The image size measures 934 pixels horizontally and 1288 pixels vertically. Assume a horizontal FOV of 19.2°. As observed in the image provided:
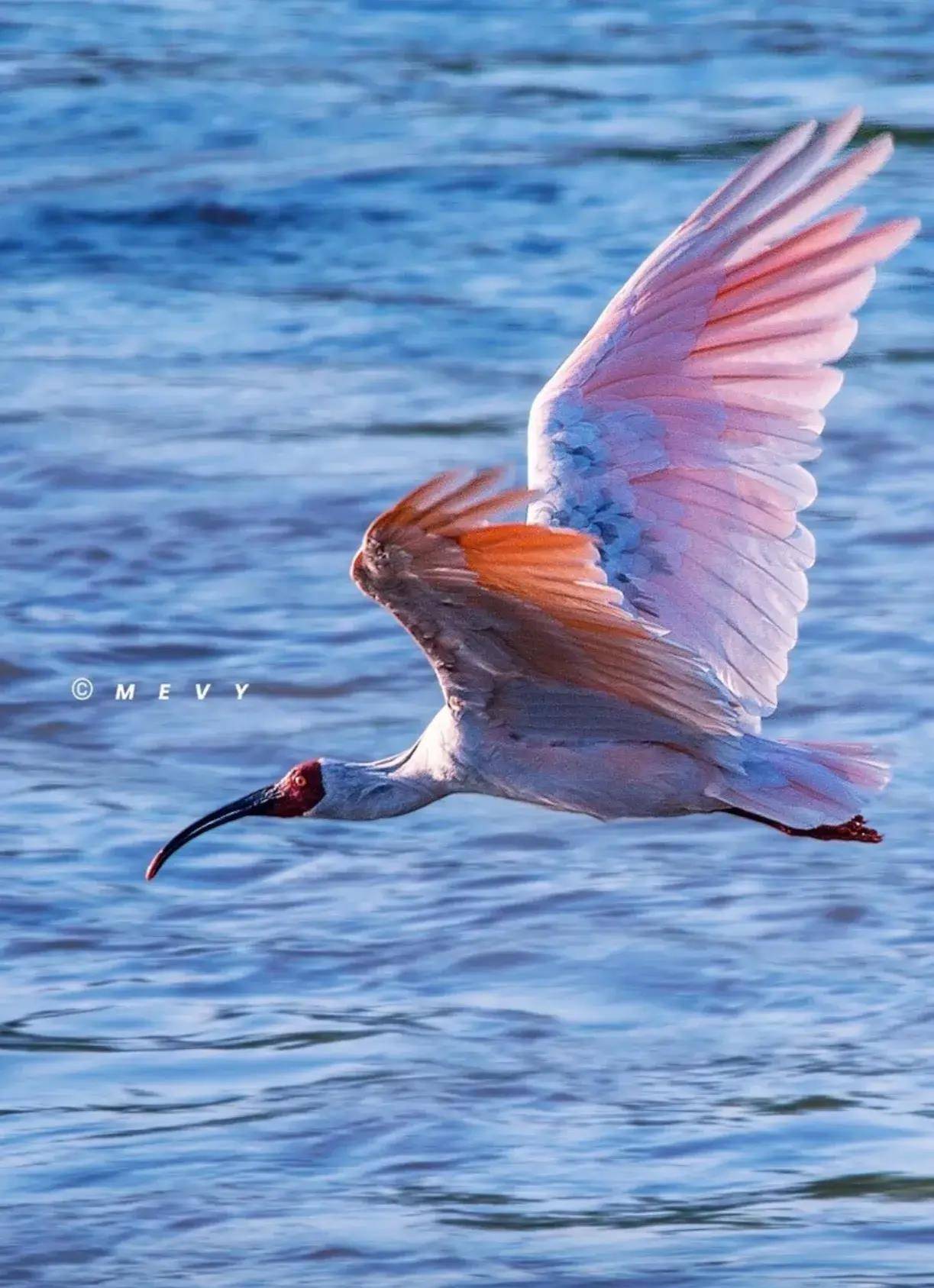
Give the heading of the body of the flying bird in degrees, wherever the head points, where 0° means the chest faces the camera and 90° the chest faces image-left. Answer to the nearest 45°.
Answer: approximately 90°
